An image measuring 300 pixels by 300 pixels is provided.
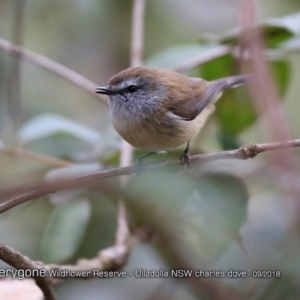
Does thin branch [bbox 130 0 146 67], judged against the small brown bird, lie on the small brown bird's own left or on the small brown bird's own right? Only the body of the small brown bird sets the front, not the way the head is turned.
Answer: on the small brown bird's own right

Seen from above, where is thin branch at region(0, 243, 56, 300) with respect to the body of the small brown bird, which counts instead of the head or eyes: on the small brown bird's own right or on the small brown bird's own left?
on the small brown bird's own left

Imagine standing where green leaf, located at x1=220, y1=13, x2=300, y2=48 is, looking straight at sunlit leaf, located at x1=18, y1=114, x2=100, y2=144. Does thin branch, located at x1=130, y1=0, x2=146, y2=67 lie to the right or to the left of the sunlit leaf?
left

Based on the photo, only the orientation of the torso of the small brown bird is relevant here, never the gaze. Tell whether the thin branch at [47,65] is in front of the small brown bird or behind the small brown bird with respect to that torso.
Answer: in front

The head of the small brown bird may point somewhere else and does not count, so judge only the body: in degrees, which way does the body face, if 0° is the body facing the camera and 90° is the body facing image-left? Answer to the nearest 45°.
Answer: approximately 90°

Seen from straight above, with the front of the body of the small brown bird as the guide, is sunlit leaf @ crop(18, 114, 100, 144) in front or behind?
in front

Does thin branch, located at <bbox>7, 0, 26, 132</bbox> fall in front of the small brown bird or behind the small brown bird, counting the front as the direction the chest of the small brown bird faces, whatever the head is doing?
in front

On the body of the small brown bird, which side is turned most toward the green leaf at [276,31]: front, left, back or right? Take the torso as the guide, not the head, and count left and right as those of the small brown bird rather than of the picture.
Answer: back
